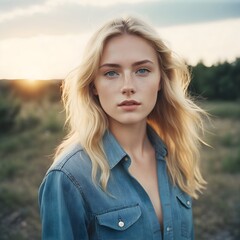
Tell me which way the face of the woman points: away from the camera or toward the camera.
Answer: toward the camera

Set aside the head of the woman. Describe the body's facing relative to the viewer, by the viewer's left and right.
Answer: facing the viewer and to the right of the viewer
